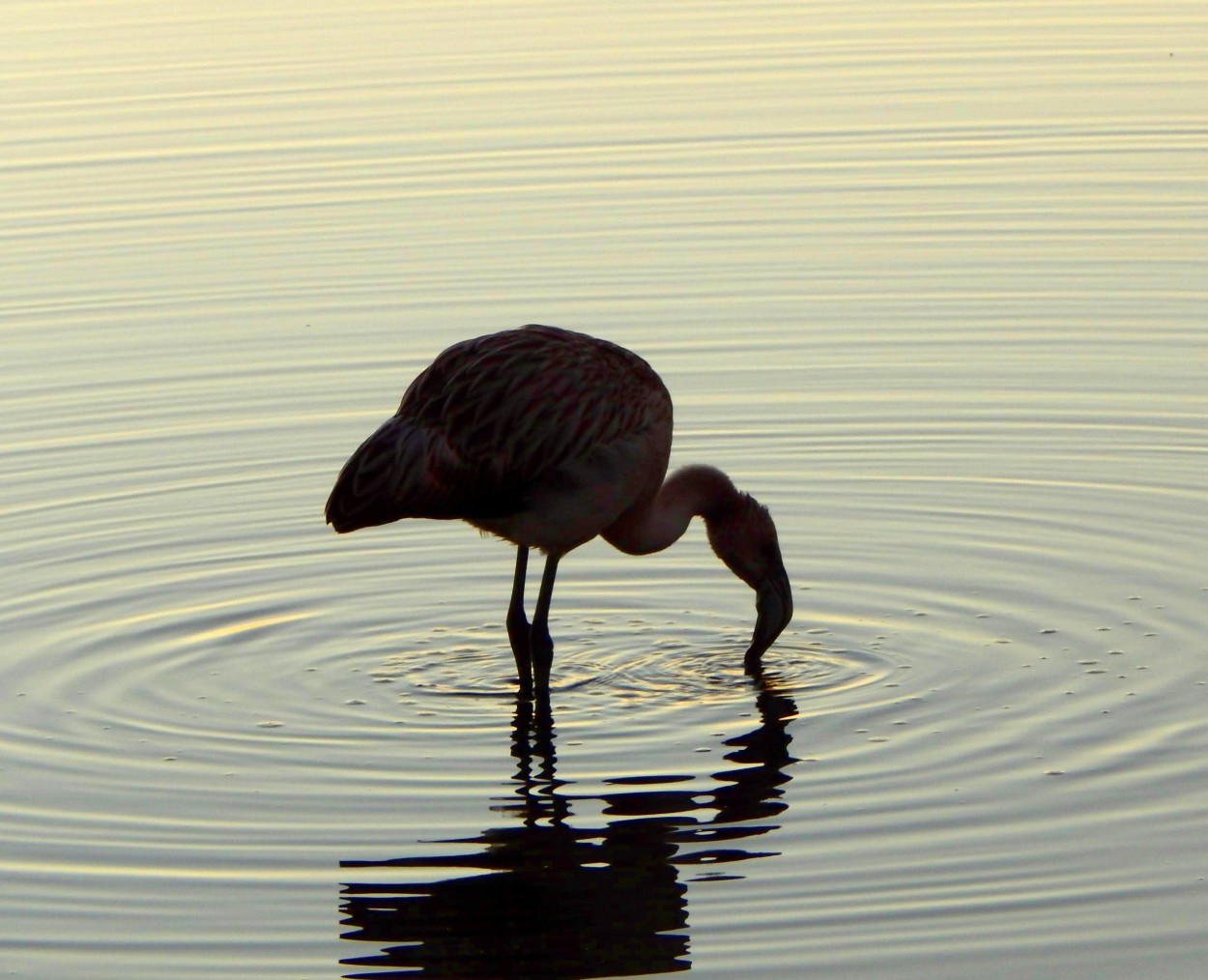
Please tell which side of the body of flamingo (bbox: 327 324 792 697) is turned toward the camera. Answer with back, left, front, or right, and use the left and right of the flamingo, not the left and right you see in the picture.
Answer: right
